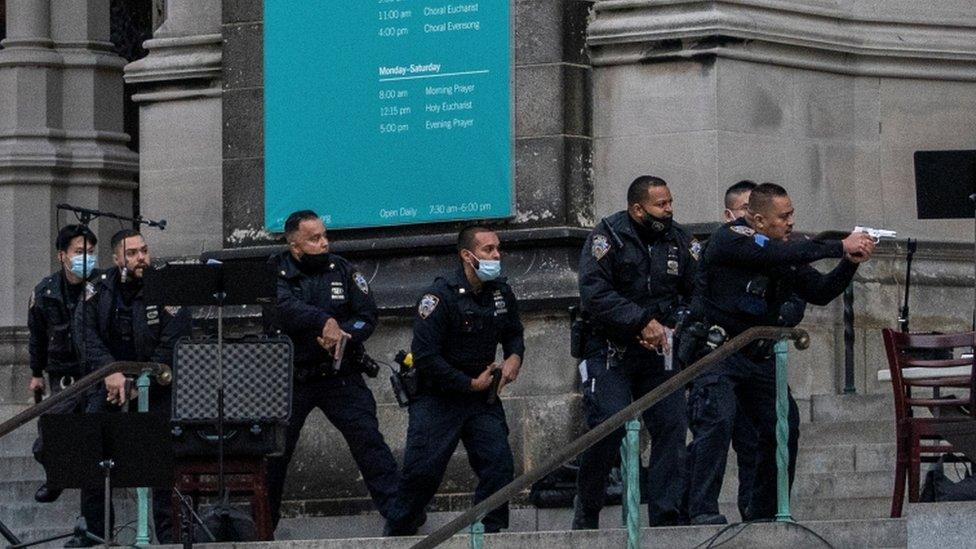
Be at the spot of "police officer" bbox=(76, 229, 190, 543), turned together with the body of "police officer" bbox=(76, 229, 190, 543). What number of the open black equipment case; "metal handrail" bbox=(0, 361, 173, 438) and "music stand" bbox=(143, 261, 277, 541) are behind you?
0

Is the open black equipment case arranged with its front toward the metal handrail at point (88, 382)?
no

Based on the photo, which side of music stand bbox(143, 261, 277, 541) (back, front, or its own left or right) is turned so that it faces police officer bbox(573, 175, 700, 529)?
right

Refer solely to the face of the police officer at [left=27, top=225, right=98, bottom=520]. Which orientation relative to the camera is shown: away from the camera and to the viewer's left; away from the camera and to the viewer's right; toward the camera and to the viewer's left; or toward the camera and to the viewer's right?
toward the camera and to the viewer's right

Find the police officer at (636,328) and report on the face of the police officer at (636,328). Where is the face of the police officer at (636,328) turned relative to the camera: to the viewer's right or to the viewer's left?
to the viewer's right

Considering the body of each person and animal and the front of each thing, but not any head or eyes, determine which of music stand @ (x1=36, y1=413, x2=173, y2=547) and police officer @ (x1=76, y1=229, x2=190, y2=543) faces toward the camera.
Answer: the police officer

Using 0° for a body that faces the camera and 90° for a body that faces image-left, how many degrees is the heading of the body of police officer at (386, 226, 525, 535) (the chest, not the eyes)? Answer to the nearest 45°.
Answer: approximately 315°

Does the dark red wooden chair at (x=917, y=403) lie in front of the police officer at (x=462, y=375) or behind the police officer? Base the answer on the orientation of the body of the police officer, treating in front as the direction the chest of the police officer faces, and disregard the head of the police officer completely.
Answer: in front

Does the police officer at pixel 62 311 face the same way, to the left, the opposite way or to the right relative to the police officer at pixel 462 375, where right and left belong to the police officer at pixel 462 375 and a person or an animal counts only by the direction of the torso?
the same way

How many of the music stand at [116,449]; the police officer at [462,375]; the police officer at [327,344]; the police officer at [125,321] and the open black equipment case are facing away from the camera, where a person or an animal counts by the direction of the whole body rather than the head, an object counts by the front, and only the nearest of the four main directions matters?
1

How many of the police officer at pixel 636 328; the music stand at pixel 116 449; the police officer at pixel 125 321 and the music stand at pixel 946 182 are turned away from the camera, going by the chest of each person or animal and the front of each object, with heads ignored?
2

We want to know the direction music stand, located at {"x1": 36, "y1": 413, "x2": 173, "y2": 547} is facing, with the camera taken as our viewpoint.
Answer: facing away from the viewer

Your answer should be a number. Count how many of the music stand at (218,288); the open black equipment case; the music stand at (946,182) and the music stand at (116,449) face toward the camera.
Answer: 1

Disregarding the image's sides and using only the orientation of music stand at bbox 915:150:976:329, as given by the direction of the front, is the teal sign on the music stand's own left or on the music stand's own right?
on the music stand's own left

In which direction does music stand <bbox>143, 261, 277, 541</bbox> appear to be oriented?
away from the camera

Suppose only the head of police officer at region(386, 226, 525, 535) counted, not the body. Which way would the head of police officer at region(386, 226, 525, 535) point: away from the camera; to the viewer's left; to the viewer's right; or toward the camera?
to the viewer's right
